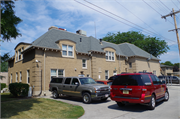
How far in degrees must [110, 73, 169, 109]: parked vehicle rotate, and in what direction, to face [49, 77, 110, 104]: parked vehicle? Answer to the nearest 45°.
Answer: approximately 90° to its left

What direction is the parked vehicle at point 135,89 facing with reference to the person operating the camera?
facing away from the viewer and to the right of the viewer
